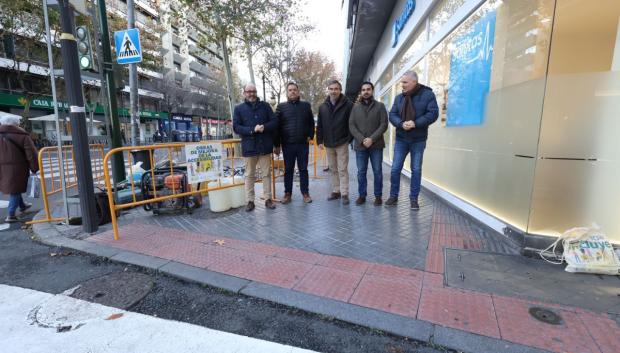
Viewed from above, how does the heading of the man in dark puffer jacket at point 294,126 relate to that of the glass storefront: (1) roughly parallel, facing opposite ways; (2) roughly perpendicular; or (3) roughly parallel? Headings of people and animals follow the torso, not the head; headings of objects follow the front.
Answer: roughly perpendicular

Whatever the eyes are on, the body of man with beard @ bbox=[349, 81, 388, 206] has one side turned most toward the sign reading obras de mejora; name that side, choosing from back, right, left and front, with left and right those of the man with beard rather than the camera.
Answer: right

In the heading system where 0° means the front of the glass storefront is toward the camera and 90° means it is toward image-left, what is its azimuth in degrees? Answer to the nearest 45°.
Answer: approximately 45°

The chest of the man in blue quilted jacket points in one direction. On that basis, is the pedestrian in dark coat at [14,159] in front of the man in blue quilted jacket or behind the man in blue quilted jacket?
in front

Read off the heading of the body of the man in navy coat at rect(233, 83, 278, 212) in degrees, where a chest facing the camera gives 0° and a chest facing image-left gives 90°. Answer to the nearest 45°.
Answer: approximately 0°

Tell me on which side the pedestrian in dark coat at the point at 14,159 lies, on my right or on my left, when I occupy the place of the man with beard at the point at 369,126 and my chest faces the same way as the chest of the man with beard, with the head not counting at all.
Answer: on my right

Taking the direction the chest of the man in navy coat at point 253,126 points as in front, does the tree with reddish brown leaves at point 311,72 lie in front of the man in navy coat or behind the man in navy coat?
behind

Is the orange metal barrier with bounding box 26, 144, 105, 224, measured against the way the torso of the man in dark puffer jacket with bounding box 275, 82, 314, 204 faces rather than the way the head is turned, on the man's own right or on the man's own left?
on the man's own right
